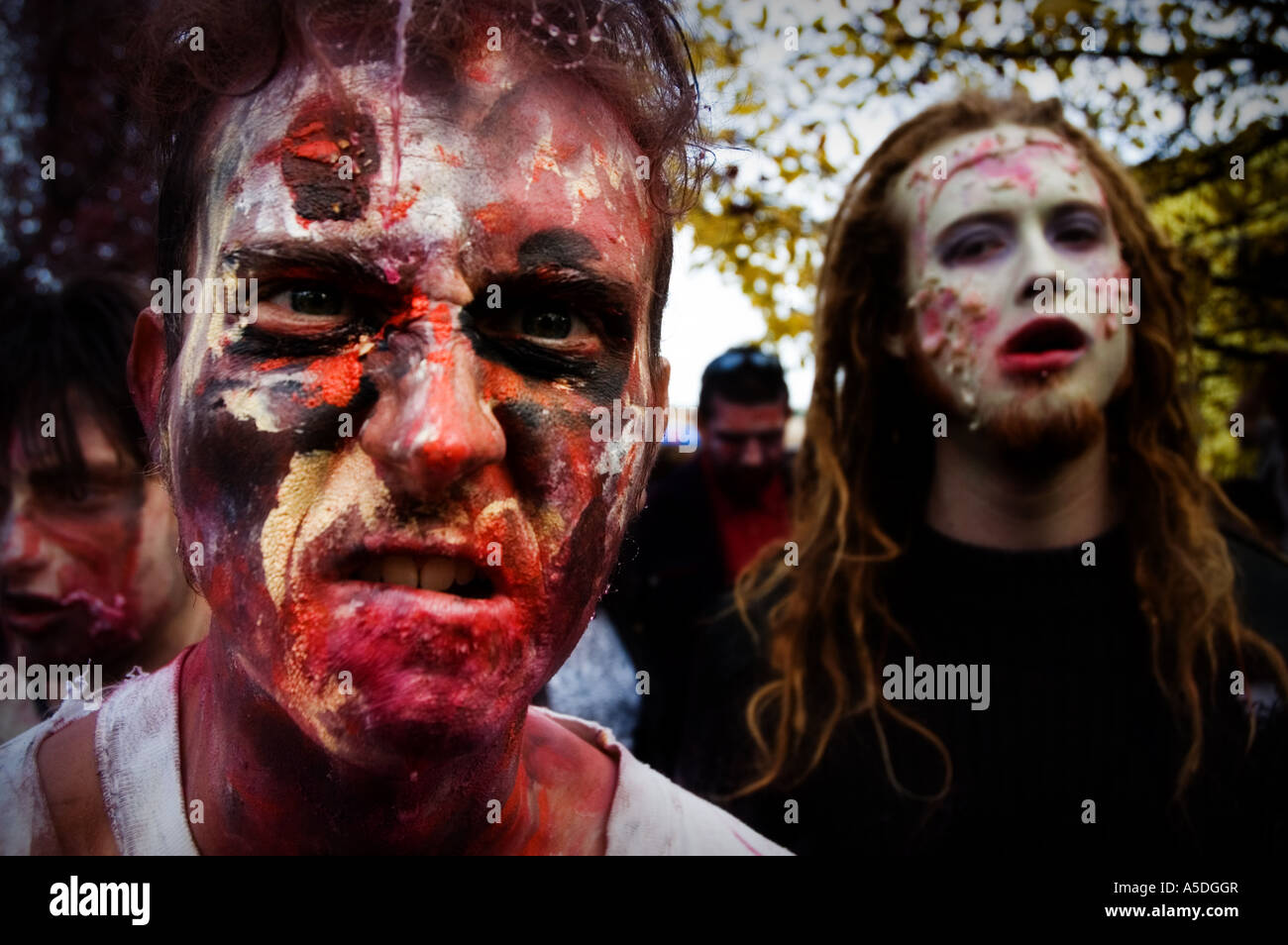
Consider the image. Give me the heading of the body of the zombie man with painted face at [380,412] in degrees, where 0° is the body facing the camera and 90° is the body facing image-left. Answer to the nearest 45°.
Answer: approximately 0°

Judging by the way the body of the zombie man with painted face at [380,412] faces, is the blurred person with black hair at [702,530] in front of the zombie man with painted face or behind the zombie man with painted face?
behind

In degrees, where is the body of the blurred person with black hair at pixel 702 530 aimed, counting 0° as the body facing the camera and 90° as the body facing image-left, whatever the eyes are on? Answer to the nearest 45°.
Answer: approximately 0°

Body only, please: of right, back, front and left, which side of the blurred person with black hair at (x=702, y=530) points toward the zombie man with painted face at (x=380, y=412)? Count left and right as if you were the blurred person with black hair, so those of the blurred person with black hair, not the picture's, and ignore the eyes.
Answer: front

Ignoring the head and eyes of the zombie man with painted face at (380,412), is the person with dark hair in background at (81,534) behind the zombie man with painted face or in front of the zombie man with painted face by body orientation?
behind

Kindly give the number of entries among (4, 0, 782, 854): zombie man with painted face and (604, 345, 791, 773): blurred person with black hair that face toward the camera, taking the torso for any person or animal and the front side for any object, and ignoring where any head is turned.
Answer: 2
